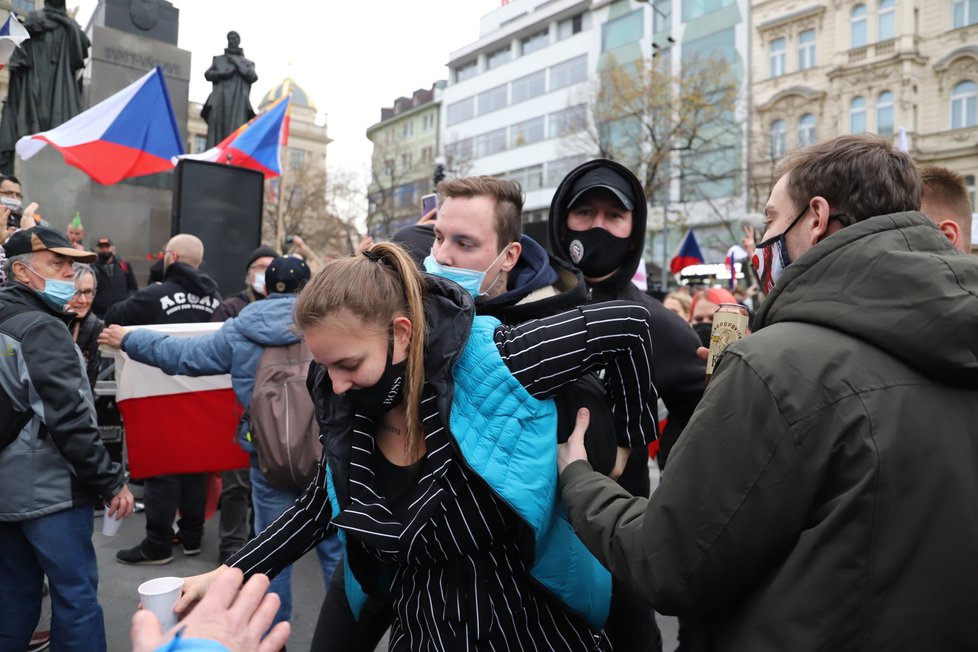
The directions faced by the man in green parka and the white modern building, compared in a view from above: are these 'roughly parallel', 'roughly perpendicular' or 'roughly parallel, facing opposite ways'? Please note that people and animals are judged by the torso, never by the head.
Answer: roughly perpendicular

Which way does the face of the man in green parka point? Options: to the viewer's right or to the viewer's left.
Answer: to the viewer's left

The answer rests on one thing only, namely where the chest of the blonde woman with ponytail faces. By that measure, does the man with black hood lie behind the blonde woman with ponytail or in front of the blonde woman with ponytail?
behind

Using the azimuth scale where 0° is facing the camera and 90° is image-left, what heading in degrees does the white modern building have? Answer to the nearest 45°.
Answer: approximately 45°

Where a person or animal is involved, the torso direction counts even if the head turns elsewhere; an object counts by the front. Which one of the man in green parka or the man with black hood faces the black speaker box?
the man in green parka

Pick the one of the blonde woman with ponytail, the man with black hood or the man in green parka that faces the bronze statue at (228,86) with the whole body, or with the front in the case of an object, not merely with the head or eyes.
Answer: the man in green parka

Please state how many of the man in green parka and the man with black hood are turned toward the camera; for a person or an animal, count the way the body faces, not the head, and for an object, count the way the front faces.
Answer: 1

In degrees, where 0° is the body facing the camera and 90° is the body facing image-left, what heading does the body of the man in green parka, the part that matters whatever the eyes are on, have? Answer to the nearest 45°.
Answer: approximately 135°

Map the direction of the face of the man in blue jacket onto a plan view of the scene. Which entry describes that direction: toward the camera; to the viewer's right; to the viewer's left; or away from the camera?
away from the camera
